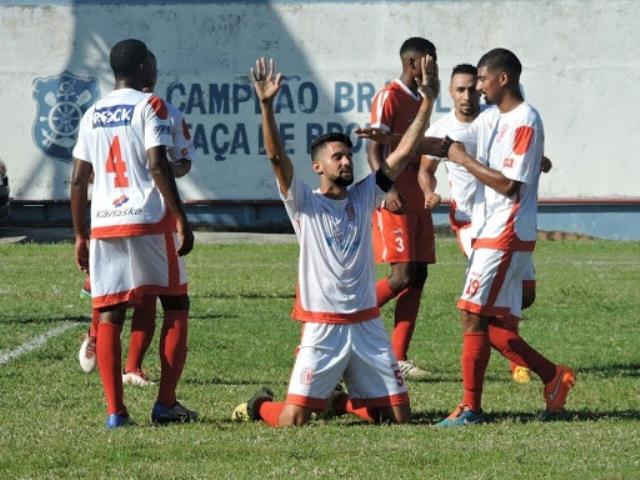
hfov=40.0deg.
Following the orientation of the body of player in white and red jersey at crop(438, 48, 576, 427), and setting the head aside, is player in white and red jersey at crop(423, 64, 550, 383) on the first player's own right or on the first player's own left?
on the first player's own right

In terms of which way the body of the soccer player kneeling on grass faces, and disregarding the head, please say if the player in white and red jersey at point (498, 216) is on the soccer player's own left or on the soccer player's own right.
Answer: on the soccer player's own left

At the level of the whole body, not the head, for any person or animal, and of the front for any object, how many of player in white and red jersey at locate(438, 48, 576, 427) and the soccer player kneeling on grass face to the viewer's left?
1

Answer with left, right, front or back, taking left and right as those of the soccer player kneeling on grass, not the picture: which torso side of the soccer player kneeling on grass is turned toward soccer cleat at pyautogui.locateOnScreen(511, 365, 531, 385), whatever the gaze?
left

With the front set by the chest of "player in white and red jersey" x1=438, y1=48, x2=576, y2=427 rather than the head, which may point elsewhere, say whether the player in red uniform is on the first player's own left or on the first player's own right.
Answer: on the first player's own right

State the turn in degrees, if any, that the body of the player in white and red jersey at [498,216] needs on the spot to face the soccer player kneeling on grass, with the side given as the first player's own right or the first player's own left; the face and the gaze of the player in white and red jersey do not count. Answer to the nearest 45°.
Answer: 0° — they already face them

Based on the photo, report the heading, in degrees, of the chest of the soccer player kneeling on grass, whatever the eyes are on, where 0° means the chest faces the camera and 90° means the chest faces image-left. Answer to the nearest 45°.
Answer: approximately 315°

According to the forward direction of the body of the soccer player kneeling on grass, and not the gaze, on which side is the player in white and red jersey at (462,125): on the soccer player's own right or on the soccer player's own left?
on the soccer player's own left

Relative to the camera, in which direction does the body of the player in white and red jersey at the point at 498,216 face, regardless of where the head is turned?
to the viewer's left

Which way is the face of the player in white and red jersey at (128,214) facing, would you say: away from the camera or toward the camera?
away from the camera

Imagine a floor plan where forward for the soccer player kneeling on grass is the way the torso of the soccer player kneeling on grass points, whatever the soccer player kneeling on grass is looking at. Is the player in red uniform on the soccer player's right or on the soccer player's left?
on the soccer player's left
